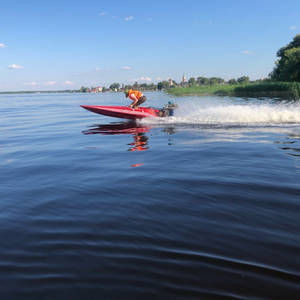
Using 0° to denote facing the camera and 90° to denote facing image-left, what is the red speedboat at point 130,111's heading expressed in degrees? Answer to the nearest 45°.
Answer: approximately 90°
